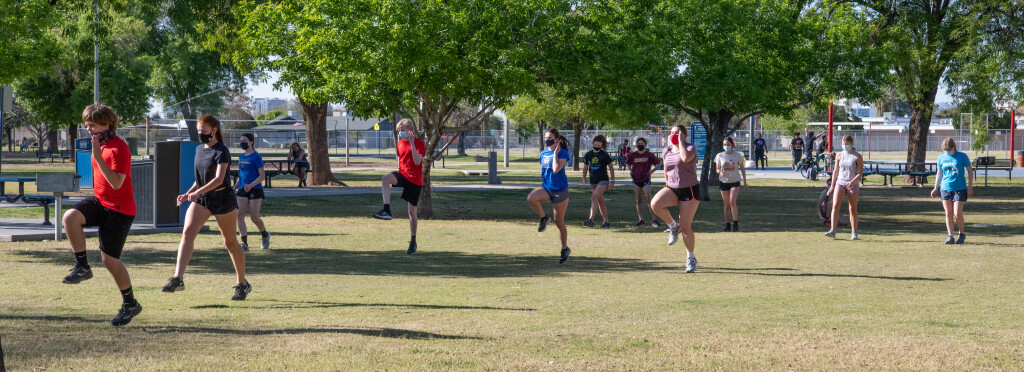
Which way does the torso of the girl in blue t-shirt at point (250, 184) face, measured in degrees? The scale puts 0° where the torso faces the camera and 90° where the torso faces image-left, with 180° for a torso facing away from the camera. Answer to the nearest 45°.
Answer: approximately 45°

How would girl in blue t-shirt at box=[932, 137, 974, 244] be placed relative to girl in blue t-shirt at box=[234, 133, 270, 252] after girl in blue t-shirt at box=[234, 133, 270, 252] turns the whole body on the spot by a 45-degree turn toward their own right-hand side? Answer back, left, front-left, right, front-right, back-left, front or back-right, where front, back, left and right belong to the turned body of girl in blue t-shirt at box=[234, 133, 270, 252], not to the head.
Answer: back

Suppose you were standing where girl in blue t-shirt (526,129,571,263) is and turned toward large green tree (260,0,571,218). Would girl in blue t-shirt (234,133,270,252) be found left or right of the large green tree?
left

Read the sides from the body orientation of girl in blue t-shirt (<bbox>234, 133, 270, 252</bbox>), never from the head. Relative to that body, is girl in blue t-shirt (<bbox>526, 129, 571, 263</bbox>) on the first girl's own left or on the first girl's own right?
on the first girl's own left

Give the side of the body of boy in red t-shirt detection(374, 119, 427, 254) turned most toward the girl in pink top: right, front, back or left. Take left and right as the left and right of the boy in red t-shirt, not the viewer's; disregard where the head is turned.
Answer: left

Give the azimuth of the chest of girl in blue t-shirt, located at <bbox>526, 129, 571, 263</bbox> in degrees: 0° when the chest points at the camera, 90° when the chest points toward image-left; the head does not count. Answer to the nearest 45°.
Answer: approximately 45°

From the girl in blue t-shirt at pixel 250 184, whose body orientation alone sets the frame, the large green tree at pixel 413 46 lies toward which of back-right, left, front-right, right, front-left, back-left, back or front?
back
